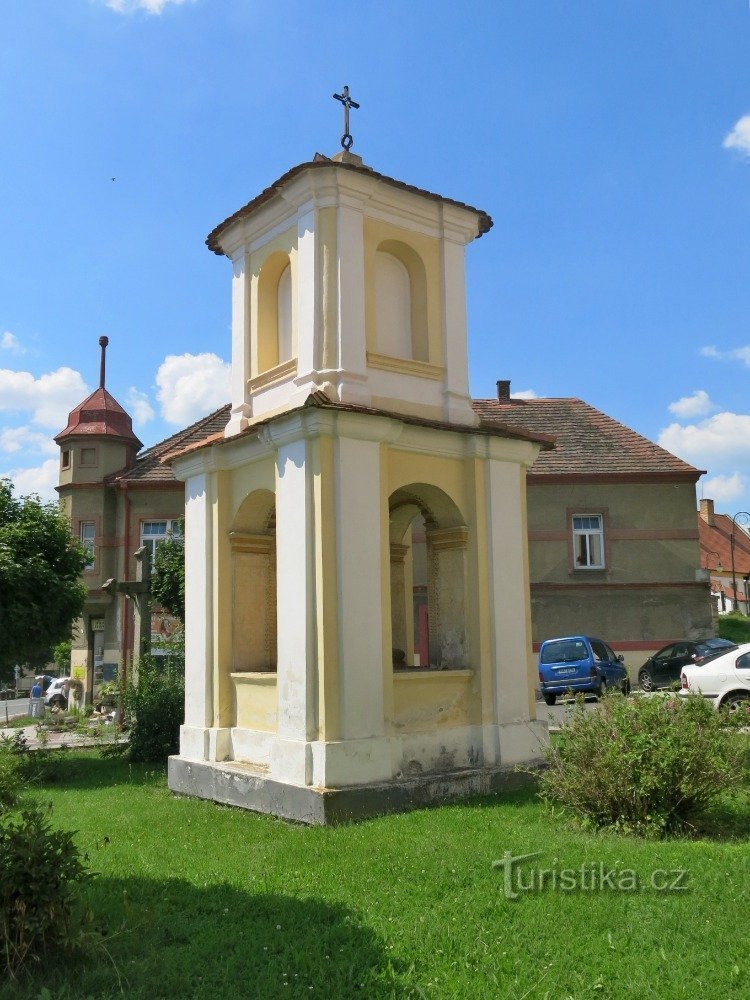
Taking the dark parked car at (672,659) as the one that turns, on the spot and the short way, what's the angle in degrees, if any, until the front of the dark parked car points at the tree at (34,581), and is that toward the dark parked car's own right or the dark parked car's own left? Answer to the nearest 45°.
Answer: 0° — it already faces it

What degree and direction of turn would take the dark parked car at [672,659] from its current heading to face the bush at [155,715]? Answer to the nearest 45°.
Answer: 0° — it already faces it

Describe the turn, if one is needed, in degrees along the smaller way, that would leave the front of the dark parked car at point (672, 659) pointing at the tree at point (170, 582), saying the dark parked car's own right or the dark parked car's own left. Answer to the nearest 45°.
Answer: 0° — it already faces it

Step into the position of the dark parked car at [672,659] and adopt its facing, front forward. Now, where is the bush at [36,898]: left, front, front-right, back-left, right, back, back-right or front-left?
front-left

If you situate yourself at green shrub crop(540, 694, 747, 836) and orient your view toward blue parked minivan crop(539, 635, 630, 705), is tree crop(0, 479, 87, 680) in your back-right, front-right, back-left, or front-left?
front-left

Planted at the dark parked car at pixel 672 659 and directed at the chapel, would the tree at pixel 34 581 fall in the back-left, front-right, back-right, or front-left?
front-right
